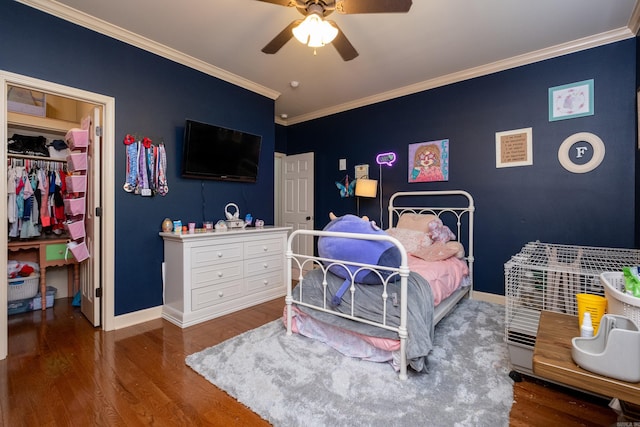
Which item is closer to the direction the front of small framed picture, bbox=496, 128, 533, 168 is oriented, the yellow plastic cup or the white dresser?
the yellow plastic cup

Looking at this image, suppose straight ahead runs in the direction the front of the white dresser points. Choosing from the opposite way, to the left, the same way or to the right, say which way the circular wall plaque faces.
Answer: to the right

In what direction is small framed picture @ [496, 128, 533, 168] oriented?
toward the camera

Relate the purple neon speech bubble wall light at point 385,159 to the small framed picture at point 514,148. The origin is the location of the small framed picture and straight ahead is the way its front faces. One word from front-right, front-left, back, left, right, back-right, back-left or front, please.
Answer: right

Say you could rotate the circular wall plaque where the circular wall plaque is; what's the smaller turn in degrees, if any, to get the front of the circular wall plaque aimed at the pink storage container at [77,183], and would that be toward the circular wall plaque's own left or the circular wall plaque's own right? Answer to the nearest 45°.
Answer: approximately 45° to the circular wall plaque's own right

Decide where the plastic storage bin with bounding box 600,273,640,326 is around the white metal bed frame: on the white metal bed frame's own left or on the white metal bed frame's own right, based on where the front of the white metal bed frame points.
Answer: on the white metal bed frame's own left

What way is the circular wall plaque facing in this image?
toward the camera

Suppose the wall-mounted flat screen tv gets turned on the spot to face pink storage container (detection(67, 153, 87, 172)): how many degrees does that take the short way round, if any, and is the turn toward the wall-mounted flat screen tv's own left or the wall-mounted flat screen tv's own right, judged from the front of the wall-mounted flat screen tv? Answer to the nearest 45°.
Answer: approximately 135° to the wall-mounted flat screen tv's own right

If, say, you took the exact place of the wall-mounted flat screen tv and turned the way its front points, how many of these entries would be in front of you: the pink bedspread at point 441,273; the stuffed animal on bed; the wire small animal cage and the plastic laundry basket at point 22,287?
3

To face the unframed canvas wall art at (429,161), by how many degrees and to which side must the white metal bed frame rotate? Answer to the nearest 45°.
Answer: approximately 135° to its right

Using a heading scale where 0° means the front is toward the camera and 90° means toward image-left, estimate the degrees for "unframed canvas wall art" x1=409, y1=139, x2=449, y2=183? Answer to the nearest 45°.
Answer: approximately 45°

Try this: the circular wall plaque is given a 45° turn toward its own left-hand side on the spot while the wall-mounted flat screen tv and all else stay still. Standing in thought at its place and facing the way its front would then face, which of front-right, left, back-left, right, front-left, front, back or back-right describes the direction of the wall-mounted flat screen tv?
right

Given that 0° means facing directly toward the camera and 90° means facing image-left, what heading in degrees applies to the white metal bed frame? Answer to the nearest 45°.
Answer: approximately 45°

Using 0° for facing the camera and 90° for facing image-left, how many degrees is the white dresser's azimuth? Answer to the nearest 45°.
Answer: approximately 315°

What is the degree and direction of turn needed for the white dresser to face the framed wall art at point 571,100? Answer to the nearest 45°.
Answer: approximately 45° to its left

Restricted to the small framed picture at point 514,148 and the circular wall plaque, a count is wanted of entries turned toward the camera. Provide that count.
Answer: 2

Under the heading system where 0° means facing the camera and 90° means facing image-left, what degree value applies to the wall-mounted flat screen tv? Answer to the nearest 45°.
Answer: approximately 315°
